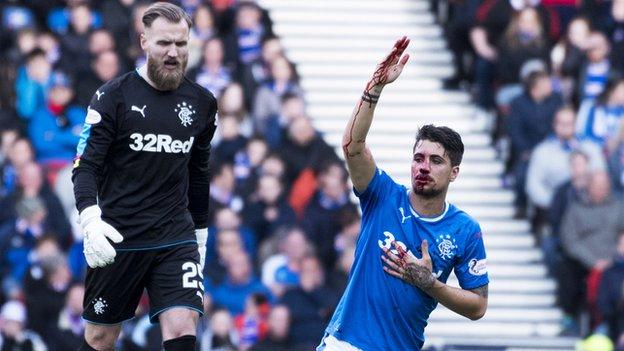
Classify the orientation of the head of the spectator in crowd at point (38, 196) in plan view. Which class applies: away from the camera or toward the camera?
toward the camera

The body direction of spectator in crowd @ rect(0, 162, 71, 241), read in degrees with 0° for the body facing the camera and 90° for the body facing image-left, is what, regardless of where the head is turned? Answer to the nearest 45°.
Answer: approximately 0°

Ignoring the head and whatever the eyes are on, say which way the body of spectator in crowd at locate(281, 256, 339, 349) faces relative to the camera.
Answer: toward the camera

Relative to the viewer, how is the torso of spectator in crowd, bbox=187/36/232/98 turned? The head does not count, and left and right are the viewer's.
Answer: facing the viewer

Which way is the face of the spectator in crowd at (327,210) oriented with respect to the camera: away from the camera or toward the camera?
toward the camera

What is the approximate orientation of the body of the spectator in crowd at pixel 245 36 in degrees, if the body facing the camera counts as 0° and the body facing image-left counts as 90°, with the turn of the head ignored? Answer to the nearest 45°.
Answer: approximately 0°

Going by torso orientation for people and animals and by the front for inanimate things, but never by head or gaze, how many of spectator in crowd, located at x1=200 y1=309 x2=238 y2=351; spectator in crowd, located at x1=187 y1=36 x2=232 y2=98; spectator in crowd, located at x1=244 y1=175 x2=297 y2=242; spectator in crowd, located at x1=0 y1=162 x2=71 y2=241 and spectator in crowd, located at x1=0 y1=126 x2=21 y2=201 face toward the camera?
5

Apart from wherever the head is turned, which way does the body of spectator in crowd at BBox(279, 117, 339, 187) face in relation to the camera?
toward the camera

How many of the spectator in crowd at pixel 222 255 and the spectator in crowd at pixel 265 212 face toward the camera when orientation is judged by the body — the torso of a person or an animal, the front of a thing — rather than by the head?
2

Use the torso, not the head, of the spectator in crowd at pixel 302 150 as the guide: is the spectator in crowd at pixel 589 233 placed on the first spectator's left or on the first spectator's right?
on the first spectator's left

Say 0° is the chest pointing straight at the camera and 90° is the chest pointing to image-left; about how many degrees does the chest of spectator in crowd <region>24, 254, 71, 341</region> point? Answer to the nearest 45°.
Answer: approximately 315°

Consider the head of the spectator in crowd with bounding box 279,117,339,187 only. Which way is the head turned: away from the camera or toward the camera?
toward the camera

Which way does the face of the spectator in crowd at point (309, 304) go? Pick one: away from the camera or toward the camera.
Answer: toward the camera

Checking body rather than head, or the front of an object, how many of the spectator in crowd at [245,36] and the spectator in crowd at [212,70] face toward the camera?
2

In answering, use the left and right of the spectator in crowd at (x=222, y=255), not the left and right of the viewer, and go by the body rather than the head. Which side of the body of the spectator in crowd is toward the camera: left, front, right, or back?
front

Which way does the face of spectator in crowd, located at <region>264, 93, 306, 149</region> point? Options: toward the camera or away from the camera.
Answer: toward the camera

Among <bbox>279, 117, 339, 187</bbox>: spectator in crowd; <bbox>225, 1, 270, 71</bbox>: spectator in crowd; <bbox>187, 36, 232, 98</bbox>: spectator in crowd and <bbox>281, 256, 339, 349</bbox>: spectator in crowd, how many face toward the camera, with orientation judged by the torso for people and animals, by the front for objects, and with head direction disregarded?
4

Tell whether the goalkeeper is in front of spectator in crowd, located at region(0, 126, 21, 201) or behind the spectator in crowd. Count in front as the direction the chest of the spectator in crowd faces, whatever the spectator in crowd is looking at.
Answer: in front
